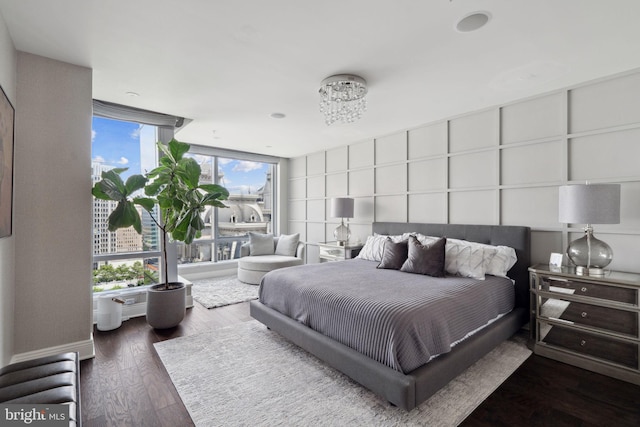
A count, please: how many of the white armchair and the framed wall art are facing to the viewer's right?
1

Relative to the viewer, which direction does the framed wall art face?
to the viewer's right

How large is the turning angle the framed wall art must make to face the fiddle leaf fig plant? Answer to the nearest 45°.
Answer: approximately 45° to its left

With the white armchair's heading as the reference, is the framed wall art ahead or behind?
ahead

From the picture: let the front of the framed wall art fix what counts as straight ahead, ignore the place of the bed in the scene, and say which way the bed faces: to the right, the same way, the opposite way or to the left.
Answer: the opposite way

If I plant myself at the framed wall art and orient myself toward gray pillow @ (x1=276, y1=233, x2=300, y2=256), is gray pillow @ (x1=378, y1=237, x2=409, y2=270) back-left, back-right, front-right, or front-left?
front-right

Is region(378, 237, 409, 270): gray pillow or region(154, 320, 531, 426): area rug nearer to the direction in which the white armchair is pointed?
the area rug

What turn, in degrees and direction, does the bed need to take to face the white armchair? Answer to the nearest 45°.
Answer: approximately 90° to its right

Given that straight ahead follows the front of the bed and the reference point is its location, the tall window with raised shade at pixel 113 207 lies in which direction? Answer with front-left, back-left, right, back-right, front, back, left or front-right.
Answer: front-right

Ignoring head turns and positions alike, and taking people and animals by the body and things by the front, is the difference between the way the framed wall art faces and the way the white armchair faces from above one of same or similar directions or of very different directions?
very different directions

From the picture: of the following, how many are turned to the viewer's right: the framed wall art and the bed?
1

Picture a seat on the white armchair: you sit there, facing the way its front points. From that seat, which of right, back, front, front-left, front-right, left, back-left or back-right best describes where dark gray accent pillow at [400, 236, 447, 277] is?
left

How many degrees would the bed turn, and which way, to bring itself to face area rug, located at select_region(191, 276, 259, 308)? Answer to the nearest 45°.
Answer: approximately 90° to its right

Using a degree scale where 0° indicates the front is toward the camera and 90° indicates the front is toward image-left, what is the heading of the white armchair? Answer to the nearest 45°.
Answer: approximately 45°
